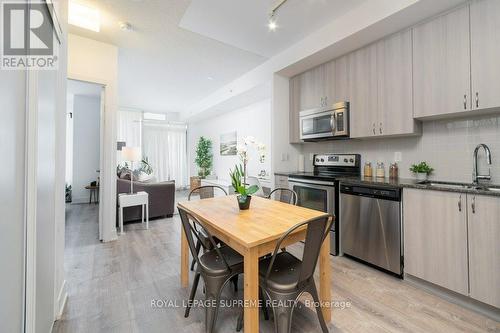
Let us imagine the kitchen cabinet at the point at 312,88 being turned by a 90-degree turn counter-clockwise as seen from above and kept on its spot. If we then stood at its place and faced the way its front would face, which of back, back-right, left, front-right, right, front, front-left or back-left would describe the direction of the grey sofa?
back-right

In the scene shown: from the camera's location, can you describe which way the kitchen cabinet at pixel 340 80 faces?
facing the viewer and to the left of the viewer

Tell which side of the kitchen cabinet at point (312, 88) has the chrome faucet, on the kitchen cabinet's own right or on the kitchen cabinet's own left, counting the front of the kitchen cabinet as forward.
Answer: on the kitchen cabinet's own left

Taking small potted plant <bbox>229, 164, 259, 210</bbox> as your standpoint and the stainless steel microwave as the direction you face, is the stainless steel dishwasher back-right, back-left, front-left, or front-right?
front-right

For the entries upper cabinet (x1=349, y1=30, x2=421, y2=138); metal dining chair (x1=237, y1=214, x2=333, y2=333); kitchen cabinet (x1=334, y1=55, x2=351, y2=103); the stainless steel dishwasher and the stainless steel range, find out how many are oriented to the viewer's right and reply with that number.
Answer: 0

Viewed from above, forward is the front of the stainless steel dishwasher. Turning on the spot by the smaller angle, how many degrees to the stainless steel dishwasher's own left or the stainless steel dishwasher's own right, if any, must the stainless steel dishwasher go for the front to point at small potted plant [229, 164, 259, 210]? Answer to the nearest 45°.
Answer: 0° — it already faces it

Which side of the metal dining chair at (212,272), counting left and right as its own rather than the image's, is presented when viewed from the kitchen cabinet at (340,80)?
front

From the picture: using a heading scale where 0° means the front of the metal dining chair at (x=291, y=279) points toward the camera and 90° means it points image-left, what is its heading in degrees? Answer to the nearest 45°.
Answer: approximately 135°

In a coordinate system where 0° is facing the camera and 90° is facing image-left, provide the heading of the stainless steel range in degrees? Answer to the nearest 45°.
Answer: approximately 45°

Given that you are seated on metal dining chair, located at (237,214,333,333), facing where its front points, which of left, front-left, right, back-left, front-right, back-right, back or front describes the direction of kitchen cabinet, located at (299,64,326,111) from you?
front-right

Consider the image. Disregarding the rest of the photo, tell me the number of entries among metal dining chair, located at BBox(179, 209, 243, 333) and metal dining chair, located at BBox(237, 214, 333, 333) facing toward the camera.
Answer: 0

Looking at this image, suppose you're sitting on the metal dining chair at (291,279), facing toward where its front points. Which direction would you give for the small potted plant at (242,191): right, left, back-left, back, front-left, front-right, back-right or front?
front

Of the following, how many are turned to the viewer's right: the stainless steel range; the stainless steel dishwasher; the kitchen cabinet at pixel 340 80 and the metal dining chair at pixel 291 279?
0

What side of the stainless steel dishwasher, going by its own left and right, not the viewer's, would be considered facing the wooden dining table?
front

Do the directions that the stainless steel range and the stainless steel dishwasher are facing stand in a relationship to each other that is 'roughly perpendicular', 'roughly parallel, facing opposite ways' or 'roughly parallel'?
roughly parallel

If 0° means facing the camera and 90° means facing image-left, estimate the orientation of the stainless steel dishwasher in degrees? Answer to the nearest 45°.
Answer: approximately 45°
